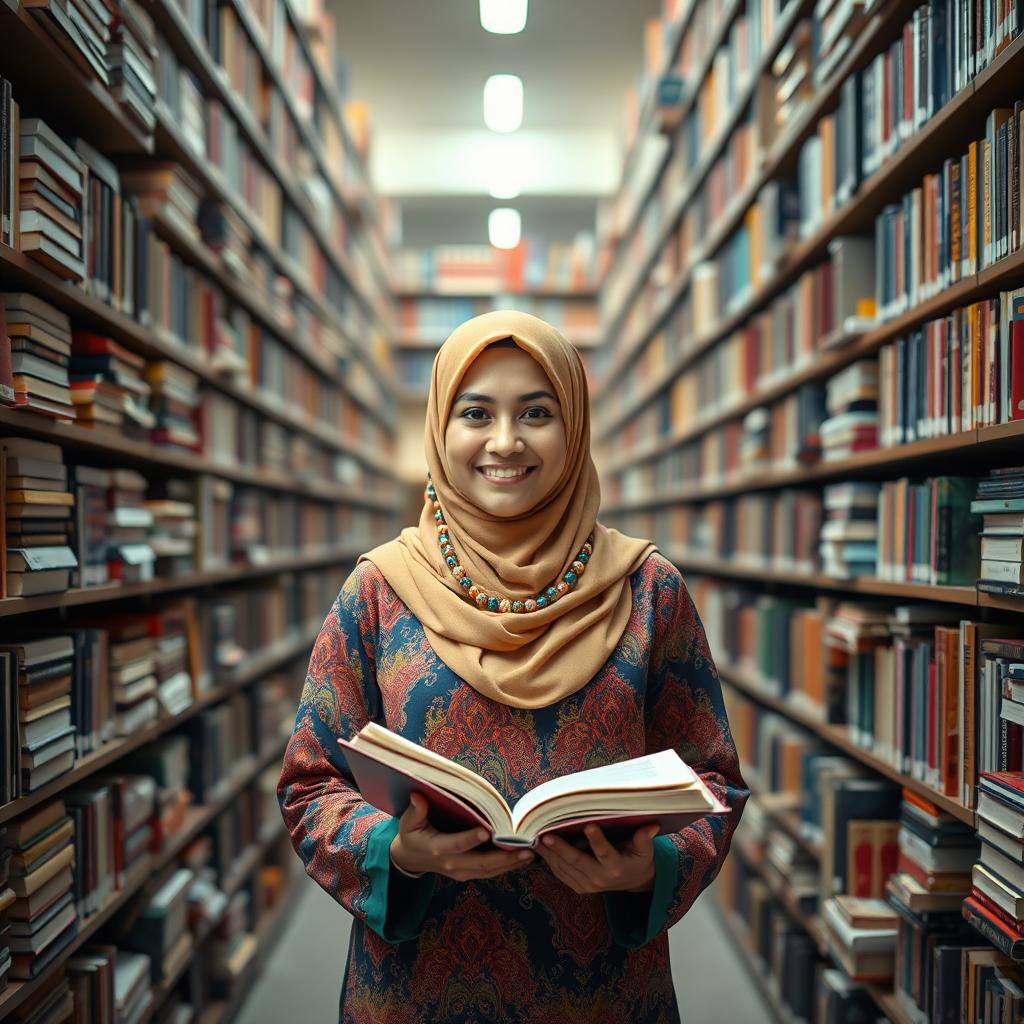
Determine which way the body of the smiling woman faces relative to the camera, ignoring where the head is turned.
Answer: toward the camera

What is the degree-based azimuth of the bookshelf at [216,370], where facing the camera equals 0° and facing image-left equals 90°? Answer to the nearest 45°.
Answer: approximately 270°

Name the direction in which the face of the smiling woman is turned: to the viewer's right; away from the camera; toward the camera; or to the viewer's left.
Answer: toward the camera

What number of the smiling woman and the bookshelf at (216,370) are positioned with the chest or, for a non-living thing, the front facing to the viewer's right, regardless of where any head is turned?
1

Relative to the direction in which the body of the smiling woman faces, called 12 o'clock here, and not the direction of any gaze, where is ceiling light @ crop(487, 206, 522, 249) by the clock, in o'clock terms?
The ceiling light is roughly at 6 o'clock from the smiling woman.

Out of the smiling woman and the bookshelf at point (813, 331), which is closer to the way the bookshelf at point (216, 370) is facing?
the bookshelf

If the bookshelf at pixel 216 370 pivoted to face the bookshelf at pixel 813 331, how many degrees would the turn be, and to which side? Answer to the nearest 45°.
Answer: approximately 45° to its right
